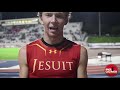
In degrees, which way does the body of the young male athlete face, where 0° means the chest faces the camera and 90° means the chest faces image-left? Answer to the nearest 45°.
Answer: approximately 0°
